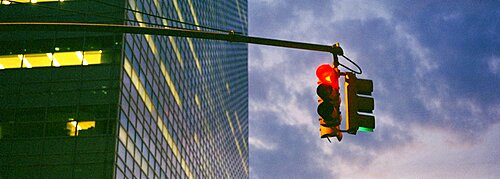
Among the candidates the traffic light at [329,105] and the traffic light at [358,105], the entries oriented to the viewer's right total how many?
1

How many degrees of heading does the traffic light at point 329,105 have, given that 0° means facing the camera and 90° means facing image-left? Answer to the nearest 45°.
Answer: approximately 45°

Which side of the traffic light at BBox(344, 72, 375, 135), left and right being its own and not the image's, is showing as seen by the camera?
right

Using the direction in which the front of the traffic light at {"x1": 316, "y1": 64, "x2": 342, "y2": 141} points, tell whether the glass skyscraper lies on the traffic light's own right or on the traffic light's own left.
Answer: on the traffic light's own right

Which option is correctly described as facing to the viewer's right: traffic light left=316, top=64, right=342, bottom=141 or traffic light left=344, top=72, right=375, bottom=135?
traffic light left=344, top=72, right=375, bottom=135
